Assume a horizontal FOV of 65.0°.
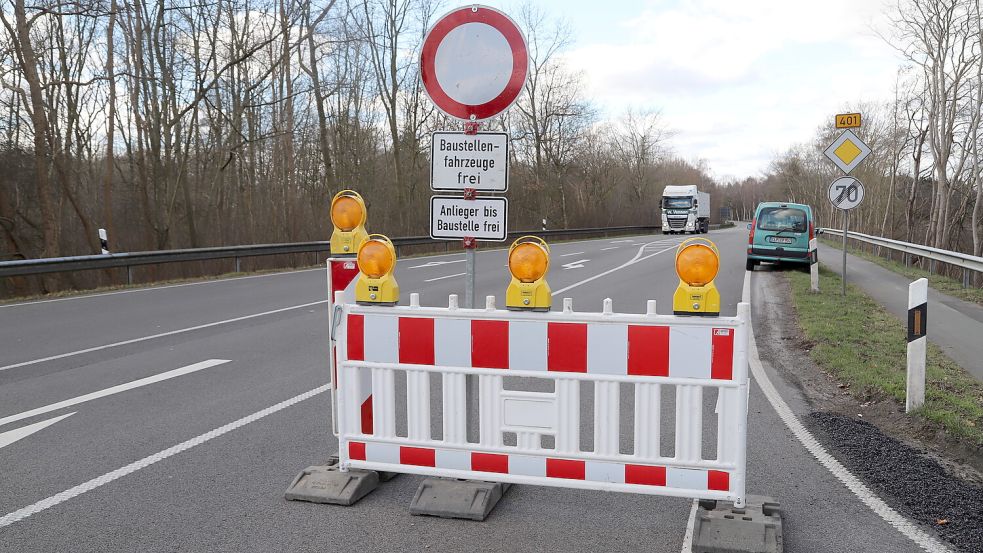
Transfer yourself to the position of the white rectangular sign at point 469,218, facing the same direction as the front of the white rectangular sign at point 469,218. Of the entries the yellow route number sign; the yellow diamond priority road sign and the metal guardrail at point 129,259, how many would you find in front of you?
0

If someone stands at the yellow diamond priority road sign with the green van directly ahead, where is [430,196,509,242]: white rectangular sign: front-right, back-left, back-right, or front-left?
back-left

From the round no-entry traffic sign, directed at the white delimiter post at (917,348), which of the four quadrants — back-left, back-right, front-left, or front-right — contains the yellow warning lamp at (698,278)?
front-right

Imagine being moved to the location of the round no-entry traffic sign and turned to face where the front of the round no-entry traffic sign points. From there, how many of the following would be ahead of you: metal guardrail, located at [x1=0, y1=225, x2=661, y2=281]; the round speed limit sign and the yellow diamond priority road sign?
0

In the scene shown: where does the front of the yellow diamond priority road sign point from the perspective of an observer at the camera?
facing the viewer

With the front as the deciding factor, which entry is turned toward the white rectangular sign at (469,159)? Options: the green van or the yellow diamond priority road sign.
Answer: the yellow diamond priority road sign

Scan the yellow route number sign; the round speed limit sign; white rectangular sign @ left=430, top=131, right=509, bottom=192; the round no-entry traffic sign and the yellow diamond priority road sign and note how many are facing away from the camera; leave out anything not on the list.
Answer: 0

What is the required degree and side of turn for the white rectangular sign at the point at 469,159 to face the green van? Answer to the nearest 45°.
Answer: approximately 135° to its left

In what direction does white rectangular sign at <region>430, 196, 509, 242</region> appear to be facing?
toward the camera

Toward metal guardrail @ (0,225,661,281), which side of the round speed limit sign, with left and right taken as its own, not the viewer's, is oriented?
right

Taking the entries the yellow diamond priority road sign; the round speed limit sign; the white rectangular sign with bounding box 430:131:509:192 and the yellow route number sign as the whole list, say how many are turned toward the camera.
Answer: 4

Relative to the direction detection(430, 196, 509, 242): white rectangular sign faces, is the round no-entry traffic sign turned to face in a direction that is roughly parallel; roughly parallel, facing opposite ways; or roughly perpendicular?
roughly parallel

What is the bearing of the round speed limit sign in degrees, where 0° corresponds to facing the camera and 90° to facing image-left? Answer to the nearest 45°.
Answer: approximately 0°

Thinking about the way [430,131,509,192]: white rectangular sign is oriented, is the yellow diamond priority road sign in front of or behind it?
behind

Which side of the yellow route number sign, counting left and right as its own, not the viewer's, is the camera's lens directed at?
front
